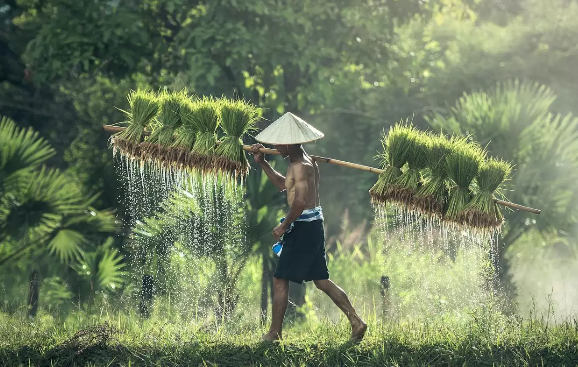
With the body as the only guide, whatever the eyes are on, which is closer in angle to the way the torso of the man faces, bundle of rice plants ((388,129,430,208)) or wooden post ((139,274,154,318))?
the wooden post

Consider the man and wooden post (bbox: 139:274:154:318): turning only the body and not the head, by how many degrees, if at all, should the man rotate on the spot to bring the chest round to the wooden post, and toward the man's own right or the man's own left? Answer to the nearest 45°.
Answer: approximately 45° to the man's own right

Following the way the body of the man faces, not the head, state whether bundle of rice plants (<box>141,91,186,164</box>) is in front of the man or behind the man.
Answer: in front

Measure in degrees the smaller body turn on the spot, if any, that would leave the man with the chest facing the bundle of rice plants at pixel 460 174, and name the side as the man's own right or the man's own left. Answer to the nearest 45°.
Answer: approximately 180°

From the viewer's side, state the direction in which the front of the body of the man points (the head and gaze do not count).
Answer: to the viewer's left

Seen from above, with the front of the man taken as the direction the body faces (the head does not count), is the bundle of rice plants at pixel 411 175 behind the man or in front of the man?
behind

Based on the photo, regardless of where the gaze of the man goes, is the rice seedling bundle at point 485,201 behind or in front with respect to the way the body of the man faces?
behind

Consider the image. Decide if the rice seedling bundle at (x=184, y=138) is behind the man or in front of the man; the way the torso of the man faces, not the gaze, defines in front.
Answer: in front

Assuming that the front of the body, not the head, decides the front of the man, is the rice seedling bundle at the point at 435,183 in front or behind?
behind

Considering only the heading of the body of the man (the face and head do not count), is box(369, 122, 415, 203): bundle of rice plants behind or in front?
behind

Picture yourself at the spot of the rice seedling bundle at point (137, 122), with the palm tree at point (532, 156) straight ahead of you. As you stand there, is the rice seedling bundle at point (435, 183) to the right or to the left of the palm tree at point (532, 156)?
right
